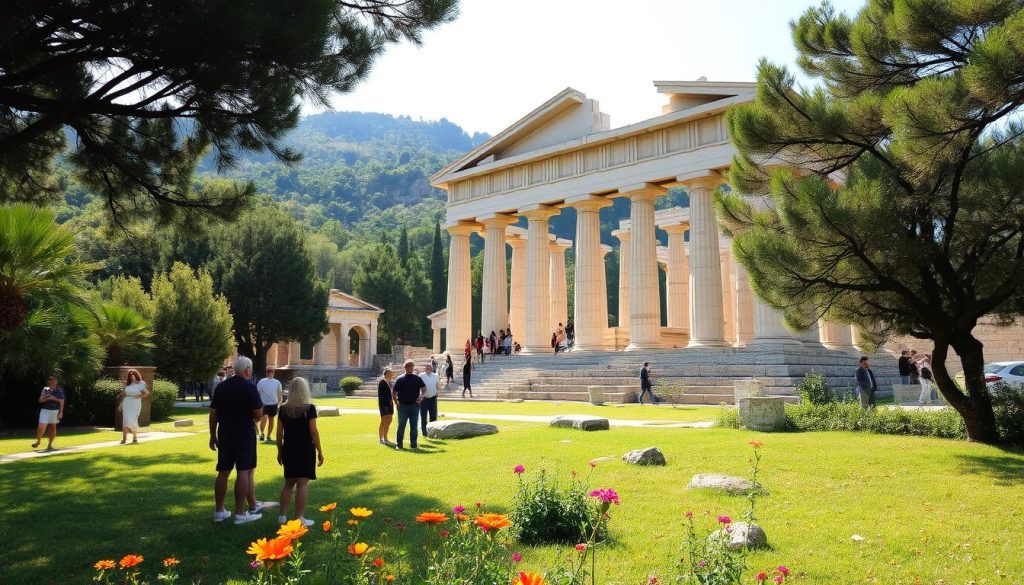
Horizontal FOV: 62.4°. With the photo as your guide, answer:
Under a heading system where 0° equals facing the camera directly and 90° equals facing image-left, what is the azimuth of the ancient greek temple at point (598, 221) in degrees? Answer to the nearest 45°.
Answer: approximately 45°

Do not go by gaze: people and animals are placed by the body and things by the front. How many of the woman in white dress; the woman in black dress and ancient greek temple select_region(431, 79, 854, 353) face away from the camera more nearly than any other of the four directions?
1

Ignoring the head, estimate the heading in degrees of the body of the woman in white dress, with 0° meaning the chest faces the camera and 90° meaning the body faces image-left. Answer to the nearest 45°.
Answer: approximately 0°

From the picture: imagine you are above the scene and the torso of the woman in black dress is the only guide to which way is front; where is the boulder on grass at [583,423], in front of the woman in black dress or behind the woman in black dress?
in front

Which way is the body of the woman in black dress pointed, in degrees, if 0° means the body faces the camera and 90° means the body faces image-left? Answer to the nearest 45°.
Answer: approximately 180°

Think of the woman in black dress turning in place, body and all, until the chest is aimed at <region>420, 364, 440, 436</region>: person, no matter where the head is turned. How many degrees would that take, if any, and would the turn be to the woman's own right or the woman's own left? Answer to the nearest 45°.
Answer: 0° — they already face them

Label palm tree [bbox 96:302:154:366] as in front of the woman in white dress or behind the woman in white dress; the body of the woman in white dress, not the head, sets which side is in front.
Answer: behind

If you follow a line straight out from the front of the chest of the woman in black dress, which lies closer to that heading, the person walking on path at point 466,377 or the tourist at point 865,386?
the person walking on path

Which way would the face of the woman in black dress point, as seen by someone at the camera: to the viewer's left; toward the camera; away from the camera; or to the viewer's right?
away from the camera

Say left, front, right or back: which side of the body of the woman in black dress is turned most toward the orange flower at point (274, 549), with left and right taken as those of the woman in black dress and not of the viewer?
back

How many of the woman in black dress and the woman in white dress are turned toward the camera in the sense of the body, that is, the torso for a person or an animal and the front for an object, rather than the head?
1

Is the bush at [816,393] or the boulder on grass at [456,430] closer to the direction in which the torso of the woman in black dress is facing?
the boulder on grass

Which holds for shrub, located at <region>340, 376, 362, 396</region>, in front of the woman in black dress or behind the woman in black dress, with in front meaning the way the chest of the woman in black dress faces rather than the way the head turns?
in front

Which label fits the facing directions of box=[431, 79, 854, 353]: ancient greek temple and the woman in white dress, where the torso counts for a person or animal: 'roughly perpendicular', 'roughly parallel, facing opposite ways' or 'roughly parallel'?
roughly perpendicular

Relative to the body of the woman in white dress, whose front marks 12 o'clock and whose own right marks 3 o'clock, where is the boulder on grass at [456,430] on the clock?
The boulder on grass is roughly at 10 o'clock from the woman in white dress.

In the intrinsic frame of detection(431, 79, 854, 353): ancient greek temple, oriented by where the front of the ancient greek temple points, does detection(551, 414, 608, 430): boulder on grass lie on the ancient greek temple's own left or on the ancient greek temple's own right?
on the ancient greek temple's own left

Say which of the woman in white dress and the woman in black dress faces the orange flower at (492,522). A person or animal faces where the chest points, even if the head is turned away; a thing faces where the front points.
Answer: the woman in white dress
